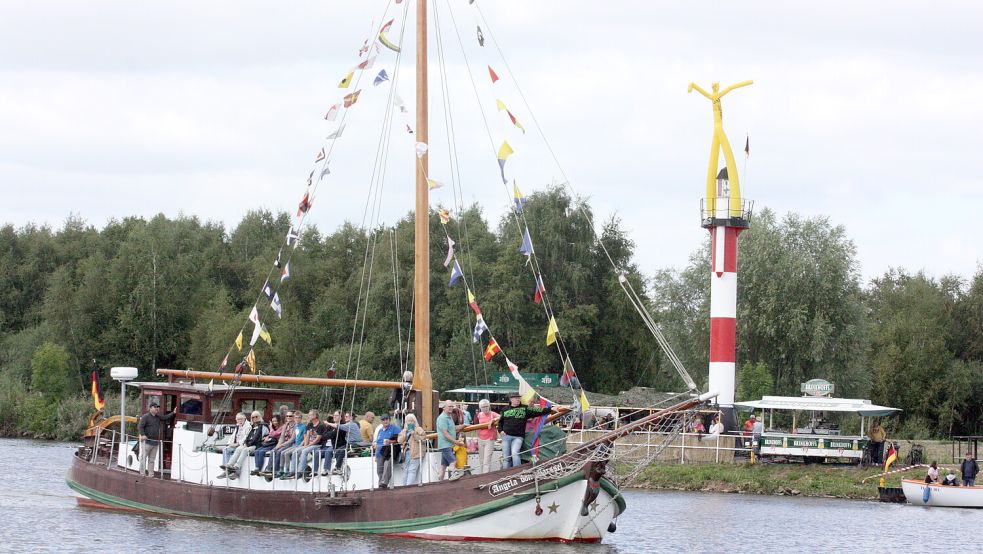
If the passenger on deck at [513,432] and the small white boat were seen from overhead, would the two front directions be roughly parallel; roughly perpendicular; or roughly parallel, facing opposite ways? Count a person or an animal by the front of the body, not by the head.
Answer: roughly perpendicular

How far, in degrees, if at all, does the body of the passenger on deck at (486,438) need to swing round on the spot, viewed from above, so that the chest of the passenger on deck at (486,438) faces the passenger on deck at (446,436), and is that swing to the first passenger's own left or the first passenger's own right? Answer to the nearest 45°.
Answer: approximately 90° to the first passenger's own right

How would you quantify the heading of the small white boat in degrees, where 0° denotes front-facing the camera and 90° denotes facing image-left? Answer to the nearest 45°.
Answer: approximately 90°

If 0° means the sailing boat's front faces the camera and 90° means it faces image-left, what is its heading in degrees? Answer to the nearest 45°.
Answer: approximately 315°

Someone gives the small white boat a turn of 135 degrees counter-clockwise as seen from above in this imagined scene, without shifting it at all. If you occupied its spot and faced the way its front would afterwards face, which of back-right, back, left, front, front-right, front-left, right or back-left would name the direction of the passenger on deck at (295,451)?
right

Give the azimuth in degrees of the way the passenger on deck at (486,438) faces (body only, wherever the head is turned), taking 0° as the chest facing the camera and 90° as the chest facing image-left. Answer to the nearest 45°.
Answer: approximately 0°

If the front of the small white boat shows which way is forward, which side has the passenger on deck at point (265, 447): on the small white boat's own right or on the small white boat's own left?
on the small white boat's own left

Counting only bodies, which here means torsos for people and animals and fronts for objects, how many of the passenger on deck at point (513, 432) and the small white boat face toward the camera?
1

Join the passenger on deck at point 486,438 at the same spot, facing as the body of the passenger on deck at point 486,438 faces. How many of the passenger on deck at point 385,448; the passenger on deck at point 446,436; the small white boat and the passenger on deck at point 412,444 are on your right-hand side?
3

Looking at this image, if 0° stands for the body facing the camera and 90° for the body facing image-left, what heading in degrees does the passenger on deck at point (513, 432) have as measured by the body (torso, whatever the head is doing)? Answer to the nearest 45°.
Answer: approximately 0°
